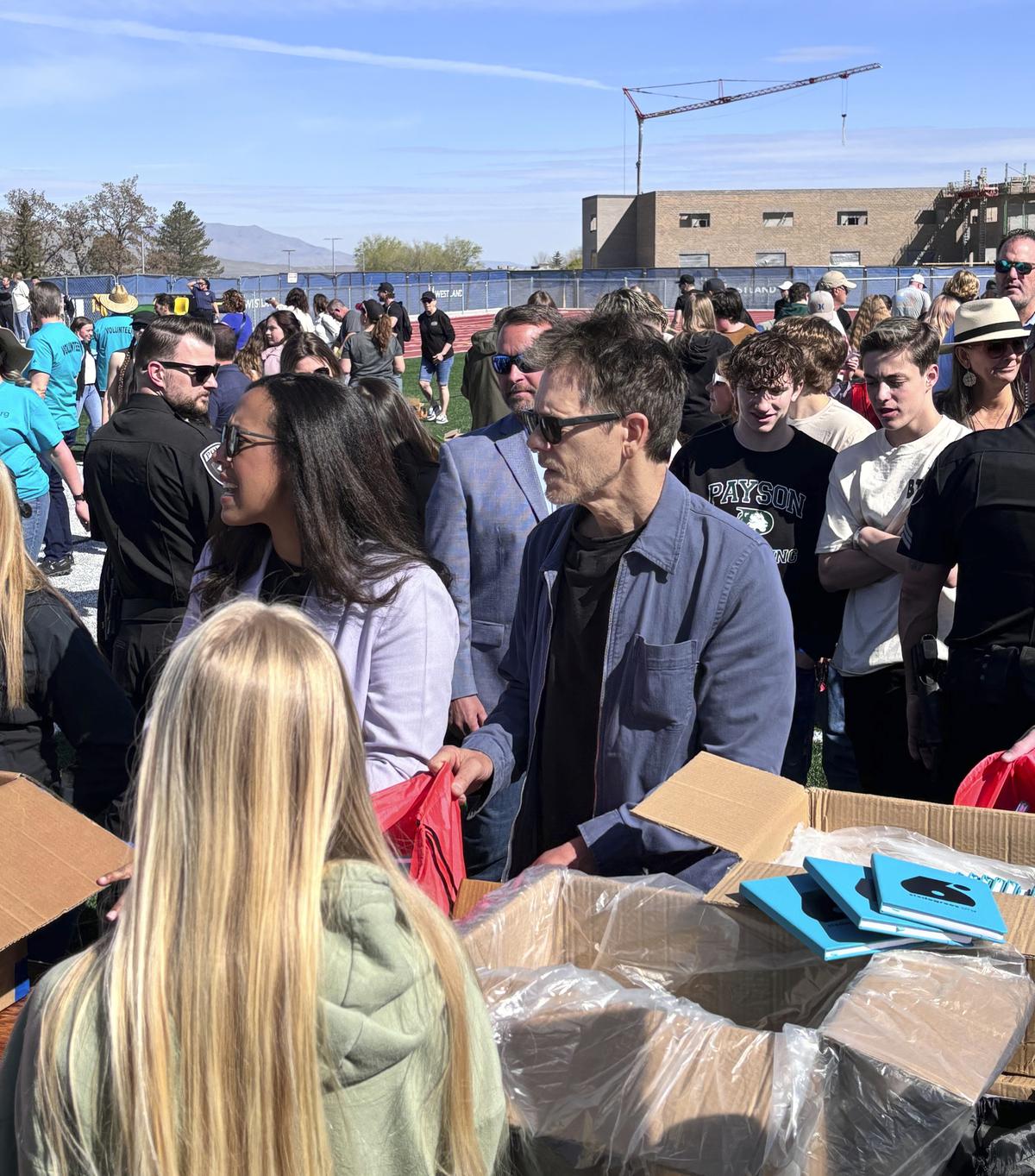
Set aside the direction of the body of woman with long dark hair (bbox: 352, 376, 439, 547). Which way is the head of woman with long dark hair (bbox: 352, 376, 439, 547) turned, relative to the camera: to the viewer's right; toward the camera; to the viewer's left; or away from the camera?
away from the camera

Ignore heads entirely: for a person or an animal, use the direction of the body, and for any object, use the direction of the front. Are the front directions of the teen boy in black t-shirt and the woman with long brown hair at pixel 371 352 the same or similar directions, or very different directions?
very different directions

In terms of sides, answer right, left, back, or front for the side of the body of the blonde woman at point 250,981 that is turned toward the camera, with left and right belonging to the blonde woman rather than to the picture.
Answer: back

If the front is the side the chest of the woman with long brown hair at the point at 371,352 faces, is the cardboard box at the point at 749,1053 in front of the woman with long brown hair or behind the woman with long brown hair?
behind

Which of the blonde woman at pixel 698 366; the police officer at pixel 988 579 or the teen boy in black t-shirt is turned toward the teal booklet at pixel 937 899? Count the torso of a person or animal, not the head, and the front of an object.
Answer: the teen boy in black t-shirt

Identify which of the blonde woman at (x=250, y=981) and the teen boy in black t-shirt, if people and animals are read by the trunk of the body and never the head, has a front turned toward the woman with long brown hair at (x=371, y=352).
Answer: the blonde woman

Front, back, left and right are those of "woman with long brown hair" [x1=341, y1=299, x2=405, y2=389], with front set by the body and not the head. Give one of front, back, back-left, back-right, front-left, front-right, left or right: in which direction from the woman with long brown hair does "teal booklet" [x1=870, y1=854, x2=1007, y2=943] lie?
back

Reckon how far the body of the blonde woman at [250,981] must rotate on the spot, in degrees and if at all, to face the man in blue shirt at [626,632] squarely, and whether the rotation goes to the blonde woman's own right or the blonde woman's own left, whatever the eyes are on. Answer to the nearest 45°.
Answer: approximately 45° to the blonde woman's own right

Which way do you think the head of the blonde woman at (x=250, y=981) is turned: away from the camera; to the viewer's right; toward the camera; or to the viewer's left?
away from the camera

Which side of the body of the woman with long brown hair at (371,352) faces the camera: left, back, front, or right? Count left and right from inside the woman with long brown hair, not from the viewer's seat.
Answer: back

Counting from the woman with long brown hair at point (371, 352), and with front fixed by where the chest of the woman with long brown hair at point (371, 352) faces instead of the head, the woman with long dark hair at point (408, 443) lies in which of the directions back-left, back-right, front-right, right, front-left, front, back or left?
back

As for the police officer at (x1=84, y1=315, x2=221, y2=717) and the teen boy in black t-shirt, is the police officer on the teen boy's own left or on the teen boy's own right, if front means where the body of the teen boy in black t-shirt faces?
on the teen boy's own right

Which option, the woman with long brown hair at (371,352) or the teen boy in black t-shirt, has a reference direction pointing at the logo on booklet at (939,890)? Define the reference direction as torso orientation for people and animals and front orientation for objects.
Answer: the teen boy in black t-shirt

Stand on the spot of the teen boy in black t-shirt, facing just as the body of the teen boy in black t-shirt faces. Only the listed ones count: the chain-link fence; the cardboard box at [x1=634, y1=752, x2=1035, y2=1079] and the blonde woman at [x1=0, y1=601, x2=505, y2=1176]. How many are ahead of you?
2

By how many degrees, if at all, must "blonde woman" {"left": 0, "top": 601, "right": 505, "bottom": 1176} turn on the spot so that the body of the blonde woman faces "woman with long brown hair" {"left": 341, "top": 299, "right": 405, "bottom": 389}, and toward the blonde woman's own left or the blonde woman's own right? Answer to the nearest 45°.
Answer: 0° — they already face them
